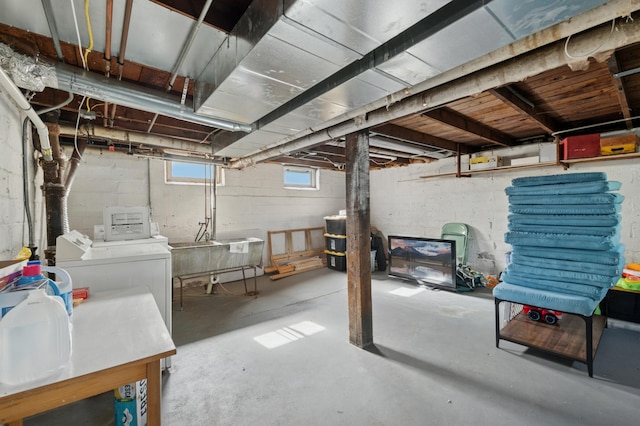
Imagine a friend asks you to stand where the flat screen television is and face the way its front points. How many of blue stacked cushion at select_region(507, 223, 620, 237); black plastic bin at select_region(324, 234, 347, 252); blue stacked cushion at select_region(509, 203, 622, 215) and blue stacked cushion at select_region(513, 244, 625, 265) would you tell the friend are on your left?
3

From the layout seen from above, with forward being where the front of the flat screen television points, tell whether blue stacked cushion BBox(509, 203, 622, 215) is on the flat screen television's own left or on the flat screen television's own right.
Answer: on the flat screen television's own left

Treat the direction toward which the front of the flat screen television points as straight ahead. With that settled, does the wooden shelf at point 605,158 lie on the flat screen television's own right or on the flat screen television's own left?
on the flat screen television's own left

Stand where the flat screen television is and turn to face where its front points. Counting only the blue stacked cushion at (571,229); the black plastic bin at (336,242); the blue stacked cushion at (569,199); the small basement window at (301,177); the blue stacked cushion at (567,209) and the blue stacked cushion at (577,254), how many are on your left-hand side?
4

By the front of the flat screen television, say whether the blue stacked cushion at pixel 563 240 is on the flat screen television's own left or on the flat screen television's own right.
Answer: on the flat screen television's own left

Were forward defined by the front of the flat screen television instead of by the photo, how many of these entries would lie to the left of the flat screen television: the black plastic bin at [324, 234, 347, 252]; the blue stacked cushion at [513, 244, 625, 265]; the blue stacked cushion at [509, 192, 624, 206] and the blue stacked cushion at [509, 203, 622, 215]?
3

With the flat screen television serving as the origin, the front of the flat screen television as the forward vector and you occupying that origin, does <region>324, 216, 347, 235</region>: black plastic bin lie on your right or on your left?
on your right

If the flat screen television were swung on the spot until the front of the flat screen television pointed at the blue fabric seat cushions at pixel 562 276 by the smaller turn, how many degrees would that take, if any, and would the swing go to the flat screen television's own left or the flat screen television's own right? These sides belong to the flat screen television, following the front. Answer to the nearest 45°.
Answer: approximately 90° to the flat screen television's own left

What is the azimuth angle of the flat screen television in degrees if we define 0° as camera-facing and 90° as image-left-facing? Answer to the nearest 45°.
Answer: approximately 45°

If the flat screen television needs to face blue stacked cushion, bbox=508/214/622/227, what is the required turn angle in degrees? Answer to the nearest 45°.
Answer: approximately 90° to its left

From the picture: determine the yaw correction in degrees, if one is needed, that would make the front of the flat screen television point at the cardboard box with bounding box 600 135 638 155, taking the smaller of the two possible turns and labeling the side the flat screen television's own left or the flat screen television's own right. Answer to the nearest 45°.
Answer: approximately 135° to the flat screen television's own left
